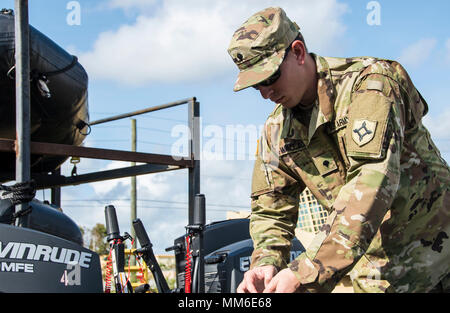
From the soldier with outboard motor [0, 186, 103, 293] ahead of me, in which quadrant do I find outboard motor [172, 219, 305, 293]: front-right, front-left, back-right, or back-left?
front-right

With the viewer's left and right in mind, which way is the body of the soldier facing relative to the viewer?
facing the viewer and to the left of the viewer

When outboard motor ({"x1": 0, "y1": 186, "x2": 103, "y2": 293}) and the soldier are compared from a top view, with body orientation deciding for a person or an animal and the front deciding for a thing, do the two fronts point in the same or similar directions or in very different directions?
very different directions

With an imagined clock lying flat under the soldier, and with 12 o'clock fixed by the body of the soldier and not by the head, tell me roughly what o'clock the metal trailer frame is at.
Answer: The metal trailer frame is roughly at 3 o'clock from the soldier.

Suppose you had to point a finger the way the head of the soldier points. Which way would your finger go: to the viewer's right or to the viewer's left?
to the viewer's left

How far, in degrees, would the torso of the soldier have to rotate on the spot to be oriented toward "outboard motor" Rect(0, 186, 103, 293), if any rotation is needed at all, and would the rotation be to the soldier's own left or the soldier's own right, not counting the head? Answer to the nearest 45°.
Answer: approximately 90° to the soldier's own right
